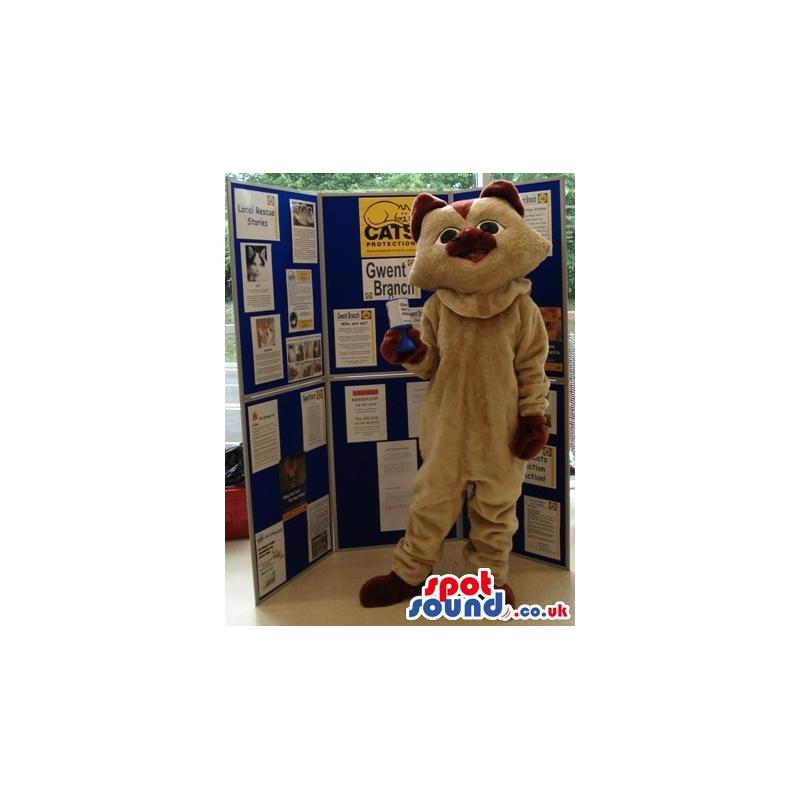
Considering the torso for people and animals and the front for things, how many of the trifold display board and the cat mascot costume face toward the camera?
2

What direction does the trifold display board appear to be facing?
toward the camera

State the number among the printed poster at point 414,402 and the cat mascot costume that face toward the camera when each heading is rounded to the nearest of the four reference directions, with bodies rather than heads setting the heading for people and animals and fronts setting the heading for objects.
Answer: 2

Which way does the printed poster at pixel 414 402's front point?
toward the camera

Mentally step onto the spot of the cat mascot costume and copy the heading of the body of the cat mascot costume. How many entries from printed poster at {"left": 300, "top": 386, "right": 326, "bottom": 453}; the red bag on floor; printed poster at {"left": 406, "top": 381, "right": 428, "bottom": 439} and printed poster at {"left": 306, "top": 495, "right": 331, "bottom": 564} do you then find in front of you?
0

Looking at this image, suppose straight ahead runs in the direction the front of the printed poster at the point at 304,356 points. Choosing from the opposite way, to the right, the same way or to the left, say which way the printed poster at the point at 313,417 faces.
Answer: the same way

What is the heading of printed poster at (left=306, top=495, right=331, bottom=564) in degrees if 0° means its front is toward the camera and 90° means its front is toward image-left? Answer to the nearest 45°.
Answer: approximately 315°

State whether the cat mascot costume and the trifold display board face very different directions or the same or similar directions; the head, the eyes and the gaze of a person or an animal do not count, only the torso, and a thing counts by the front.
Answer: same or similar directions

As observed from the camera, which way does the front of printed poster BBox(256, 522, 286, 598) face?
facing the viewer and to the right of the viewer

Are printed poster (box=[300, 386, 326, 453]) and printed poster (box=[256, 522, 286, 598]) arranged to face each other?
no

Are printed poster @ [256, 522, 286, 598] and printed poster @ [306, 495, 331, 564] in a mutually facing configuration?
no

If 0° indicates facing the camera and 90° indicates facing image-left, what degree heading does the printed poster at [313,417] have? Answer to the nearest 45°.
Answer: approximately 315°

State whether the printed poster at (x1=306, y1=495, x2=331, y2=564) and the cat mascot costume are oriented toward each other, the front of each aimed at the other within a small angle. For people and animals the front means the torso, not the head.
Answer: no

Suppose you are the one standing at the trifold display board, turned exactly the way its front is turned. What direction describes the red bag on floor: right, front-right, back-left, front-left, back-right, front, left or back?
back-right
